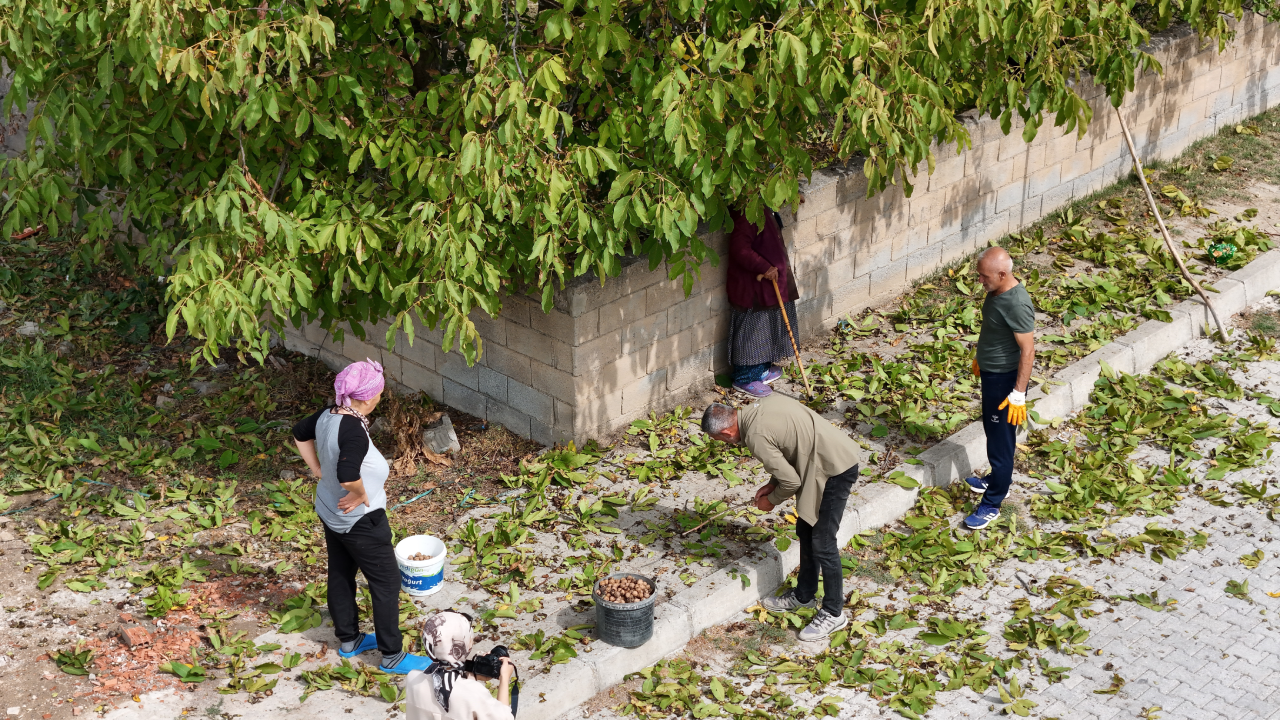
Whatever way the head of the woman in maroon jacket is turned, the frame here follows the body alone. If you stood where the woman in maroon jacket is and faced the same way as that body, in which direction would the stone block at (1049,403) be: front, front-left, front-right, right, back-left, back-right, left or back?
front-left

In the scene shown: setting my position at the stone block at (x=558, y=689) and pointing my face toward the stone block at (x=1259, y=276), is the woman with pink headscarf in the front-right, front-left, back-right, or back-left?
back-left

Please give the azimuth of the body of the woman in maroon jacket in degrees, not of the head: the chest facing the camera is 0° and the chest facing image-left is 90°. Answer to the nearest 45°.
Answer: approximately 315°

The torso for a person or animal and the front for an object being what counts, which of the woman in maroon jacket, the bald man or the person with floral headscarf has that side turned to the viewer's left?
the bald man

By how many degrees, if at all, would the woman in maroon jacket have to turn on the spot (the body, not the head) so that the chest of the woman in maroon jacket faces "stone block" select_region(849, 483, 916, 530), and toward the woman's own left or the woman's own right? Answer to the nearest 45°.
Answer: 0° — they already face it

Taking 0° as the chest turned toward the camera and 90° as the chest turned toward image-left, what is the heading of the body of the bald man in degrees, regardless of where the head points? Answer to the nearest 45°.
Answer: approximately 90°

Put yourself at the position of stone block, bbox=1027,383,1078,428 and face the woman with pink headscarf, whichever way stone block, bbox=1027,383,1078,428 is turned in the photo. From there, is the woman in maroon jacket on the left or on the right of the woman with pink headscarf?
right

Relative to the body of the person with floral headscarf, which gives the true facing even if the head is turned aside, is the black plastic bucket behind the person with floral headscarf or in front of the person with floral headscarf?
in front

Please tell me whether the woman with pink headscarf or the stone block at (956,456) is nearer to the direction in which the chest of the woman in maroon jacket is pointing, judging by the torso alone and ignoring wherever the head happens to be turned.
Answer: the stone block

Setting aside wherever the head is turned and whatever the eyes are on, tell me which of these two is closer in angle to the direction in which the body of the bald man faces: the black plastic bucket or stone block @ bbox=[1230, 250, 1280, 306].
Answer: the black plastic bucket

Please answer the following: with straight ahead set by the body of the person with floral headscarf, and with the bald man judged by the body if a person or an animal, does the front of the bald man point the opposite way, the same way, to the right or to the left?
to the left

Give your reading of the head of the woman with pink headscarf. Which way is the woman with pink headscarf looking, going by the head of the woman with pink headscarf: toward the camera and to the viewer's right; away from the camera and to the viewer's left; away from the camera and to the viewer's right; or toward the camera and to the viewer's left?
away from the camera and to the viewer's right

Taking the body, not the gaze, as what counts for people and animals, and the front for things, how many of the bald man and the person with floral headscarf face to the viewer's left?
1

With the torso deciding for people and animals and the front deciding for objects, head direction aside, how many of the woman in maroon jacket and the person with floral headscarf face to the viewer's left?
0

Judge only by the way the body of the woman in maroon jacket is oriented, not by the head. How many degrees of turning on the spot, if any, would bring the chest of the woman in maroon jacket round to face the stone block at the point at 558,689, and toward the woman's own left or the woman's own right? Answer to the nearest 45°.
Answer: approximately 45° to the woman's own right

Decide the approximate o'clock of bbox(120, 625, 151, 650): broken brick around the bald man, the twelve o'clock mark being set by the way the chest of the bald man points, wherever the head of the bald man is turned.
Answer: The broken brick is roughly at 11 o'clock from the bald man.
